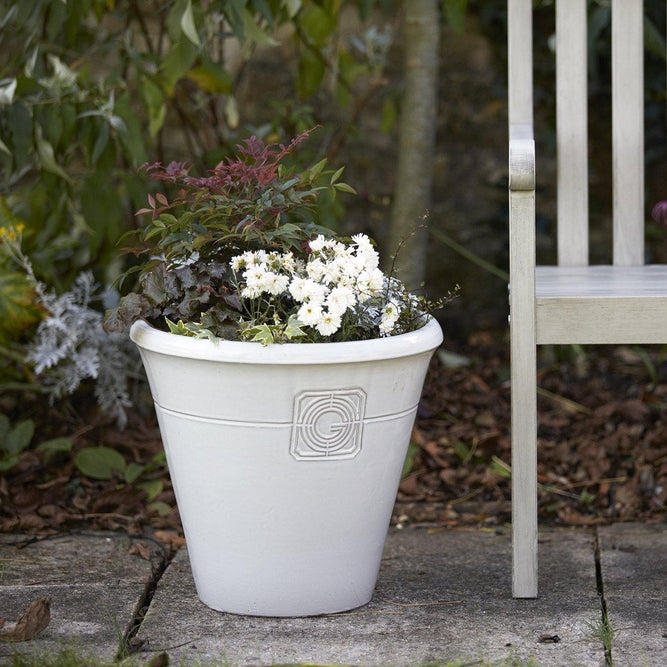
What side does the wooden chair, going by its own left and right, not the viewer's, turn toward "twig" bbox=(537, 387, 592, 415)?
back

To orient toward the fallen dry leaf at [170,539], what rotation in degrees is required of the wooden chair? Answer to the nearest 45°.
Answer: approximately 90° to its right

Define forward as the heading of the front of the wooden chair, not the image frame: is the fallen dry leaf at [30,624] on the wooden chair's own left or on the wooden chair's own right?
on the wooden chair's own right

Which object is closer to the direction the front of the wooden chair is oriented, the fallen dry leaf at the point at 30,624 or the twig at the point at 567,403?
the fallen dry leaf

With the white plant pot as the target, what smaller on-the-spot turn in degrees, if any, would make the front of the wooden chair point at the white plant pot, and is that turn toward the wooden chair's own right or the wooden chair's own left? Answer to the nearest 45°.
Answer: approximately 45° to the wooden chair's own right

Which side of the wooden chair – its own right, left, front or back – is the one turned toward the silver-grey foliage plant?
right

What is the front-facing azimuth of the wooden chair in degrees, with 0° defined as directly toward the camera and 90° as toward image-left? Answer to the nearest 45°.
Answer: approximately 0°

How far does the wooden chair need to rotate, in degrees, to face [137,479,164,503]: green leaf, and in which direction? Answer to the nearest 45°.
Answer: approximately 90° to its right
